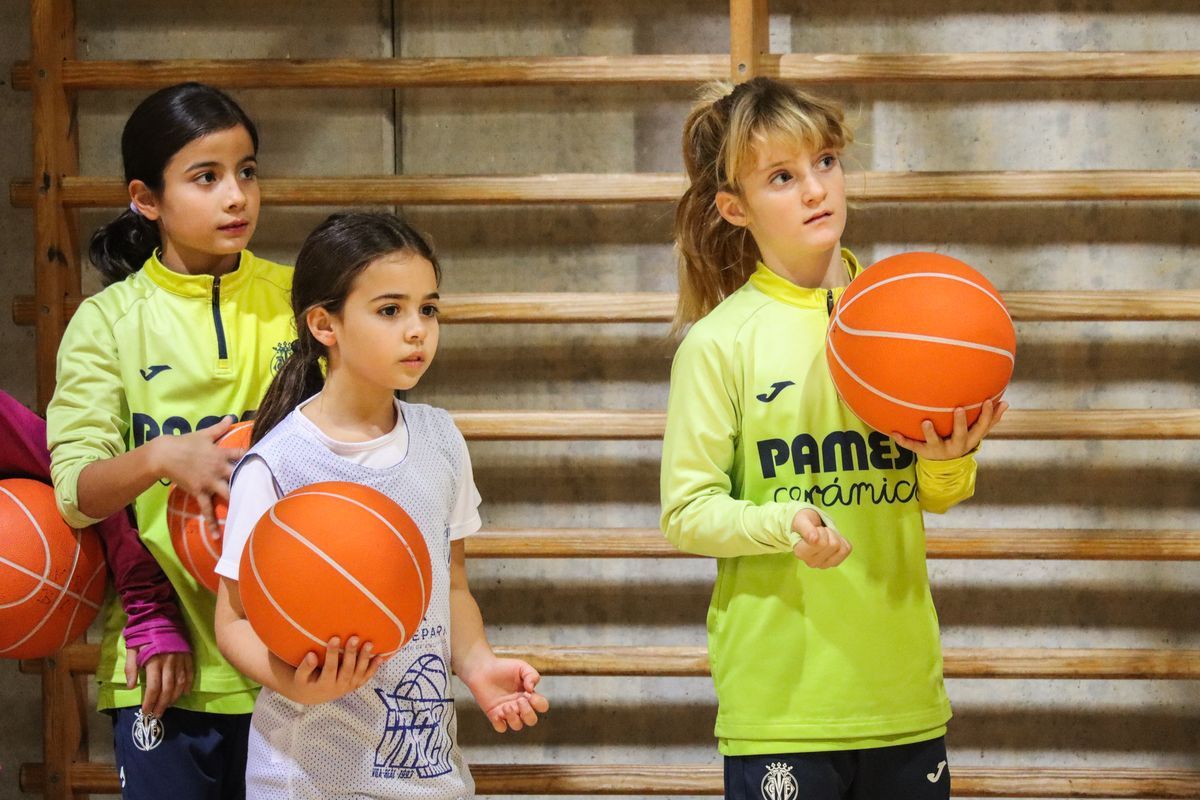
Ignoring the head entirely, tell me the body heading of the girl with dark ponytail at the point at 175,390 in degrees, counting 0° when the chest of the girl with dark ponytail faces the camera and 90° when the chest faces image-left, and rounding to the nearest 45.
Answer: approximately 315°

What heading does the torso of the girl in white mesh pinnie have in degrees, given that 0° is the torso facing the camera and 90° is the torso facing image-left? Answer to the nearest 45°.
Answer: approximately 315°
